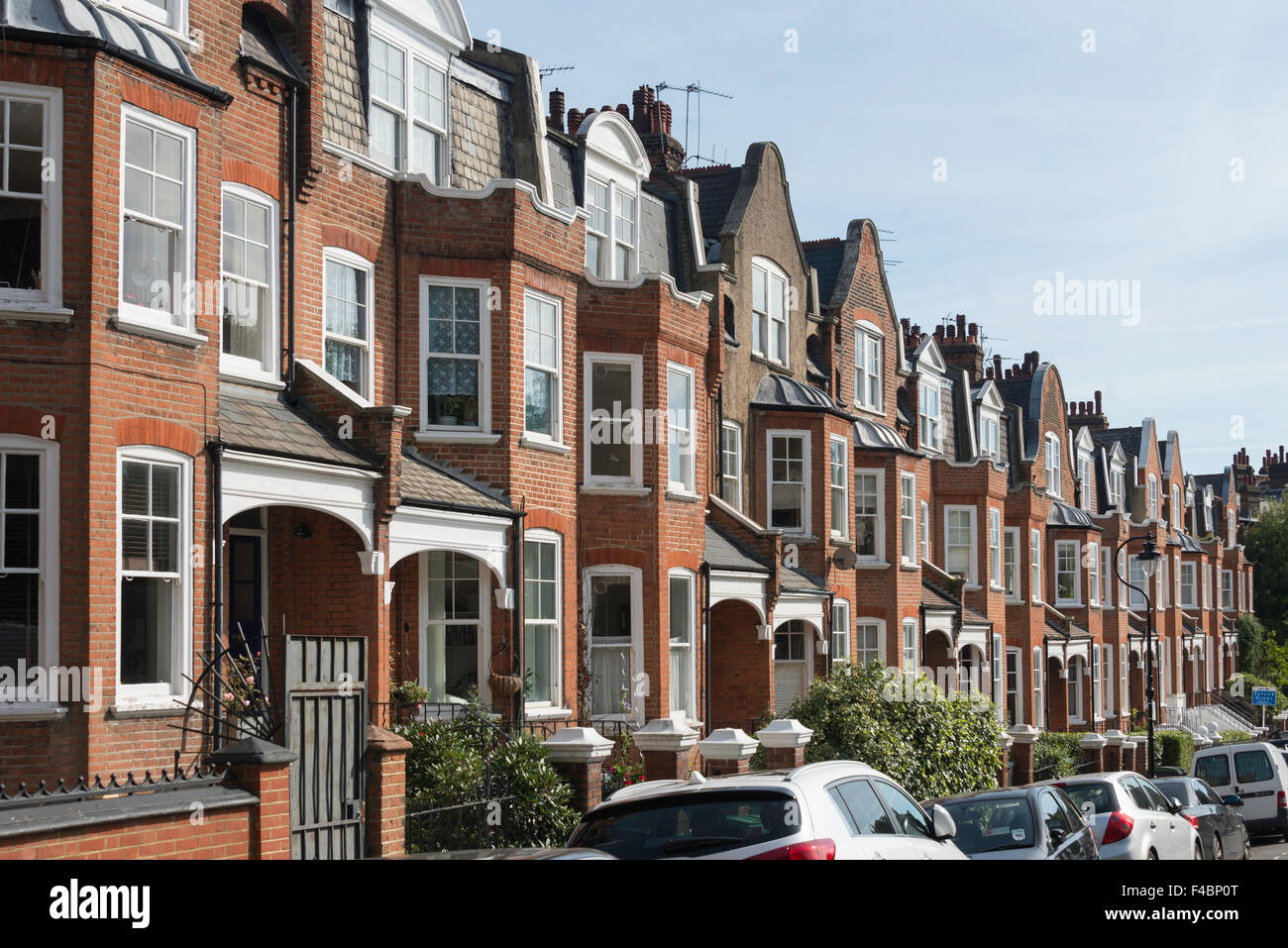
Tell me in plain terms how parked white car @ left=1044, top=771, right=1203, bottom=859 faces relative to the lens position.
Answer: facing away from the viewer and to the right of the viewer

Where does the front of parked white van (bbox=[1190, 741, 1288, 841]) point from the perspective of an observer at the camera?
facing away from the viewer and to the right of the viewer

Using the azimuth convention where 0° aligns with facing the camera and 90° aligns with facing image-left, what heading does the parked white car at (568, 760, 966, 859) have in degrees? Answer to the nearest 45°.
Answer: approximately 225°

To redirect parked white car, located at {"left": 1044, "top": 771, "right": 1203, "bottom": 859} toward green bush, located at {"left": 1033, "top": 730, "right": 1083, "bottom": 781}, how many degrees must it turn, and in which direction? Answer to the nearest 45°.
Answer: approximately 45° to its left

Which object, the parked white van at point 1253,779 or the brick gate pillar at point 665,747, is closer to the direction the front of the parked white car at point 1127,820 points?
the parked white van

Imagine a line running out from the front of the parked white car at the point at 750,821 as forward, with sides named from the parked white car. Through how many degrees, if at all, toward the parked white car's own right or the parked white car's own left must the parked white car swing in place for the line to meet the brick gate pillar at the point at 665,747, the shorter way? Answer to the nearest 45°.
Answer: approximately 45° to the parked white car's own left

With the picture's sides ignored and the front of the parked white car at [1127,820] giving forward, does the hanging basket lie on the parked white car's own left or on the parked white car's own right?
on the parked white car's own left
